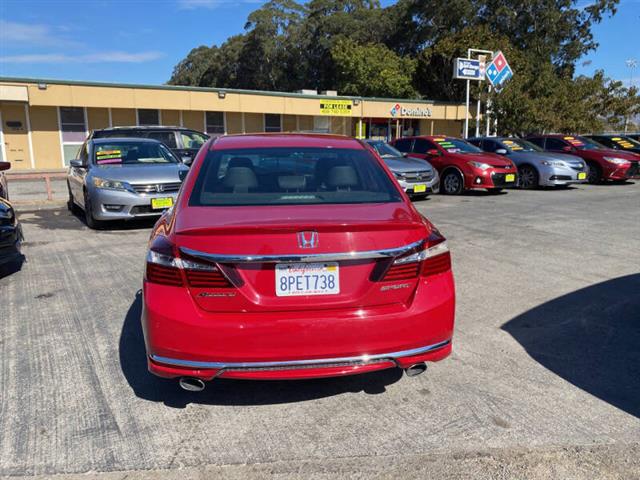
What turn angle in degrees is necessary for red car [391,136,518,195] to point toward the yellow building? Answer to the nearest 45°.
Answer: approximately 180°

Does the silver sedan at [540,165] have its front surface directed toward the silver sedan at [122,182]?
no

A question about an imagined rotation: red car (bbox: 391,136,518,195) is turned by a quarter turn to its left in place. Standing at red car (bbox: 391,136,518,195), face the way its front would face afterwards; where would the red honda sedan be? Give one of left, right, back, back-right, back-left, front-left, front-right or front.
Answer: back-right

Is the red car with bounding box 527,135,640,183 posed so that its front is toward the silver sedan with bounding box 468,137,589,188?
no

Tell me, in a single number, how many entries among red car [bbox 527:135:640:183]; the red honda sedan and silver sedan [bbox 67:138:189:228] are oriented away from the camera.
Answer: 1

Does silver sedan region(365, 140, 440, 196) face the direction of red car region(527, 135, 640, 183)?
no

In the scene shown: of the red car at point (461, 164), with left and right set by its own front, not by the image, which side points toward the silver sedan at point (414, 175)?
right

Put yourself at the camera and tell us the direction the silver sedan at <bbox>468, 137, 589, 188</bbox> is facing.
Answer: facing the viewer and to the right of the viewer

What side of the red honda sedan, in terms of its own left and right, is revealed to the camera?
back

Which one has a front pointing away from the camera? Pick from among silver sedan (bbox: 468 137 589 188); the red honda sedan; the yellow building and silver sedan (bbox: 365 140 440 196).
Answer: the red honda sedan

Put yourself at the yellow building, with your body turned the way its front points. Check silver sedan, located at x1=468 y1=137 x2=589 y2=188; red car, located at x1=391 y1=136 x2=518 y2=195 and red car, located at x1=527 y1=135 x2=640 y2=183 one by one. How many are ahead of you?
3

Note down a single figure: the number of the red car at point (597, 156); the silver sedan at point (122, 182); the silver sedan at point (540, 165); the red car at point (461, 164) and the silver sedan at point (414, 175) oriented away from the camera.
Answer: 0

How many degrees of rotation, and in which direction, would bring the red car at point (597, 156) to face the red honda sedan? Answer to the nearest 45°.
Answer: approximately 45° to its right

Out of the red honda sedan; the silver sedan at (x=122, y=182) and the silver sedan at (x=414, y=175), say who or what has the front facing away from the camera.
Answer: the red honda sedan

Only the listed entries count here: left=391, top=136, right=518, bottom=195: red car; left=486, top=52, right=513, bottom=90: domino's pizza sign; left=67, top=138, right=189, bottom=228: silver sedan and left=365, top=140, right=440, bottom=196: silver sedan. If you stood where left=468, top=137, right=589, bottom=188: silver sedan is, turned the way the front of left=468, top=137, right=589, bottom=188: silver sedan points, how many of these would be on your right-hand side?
3

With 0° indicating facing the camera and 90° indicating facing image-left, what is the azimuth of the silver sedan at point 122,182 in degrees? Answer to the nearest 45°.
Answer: approximately 315°

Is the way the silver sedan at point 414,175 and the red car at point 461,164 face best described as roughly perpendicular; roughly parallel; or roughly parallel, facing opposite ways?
roughly parallel

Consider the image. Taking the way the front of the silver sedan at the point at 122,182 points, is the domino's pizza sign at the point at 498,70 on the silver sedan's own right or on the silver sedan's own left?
on the silver sedan's own left

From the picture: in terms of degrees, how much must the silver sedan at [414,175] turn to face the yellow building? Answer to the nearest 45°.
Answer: approximately 180°
